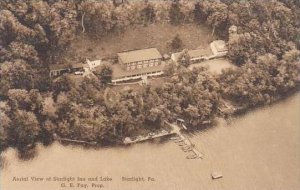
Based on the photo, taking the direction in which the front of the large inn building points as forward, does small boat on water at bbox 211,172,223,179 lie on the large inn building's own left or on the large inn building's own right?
on the large inn building's own left

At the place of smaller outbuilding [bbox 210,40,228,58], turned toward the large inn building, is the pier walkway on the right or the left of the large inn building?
left

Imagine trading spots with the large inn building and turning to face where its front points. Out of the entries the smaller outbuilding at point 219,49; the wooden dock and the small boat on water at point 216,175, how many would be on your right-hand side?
0

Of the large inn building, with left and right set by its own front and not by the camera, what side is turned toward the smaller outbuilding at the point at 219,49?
left

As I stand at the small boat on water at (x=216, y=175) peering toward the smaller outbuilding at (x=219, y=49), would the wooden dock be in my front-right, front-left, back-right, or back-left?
front-left

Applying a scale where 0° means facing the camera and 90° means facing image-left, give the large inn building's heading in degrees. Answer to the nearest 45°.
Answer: approximately 0°

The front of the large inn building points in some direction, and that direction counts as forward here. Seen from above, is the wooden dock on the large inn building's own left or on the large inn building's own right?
on the large inn building's own left

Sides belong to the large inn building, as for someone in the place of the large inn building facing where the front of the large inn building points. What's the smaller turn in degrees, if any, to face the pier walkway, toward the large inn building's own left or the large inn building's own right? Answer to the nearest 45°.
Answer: approximately 45° to the large inn building's own left

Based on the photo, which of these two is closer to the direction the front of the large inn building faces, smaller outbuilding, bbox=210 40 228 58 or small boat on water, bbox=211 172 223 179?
the small boat on water

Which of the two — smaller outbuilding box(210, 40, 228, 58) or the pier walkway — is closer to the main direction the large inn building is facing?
the pier walkway
